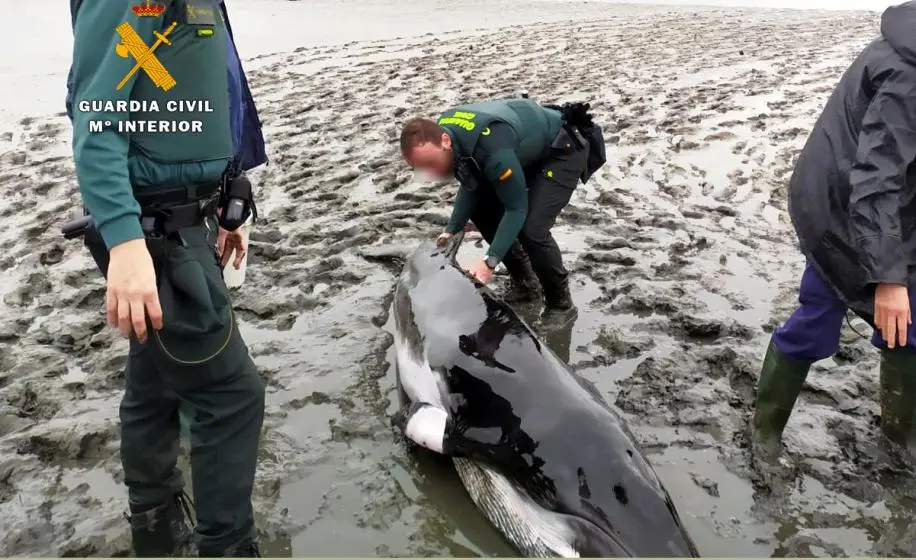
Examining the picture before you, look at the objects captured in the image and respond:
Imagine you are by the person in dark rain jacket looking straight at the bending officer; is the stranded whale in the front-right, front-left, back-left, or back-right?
front-left

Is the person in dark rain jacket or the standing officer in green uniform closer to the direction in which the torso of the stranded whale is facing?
the person in dark rain jacket

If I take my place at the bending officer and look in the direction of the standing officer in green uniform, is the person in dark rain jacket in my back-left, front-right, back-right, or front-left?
front-left

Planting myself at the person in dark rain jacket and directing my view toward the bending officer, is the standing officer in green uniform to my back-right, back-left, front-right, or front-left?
front-left
